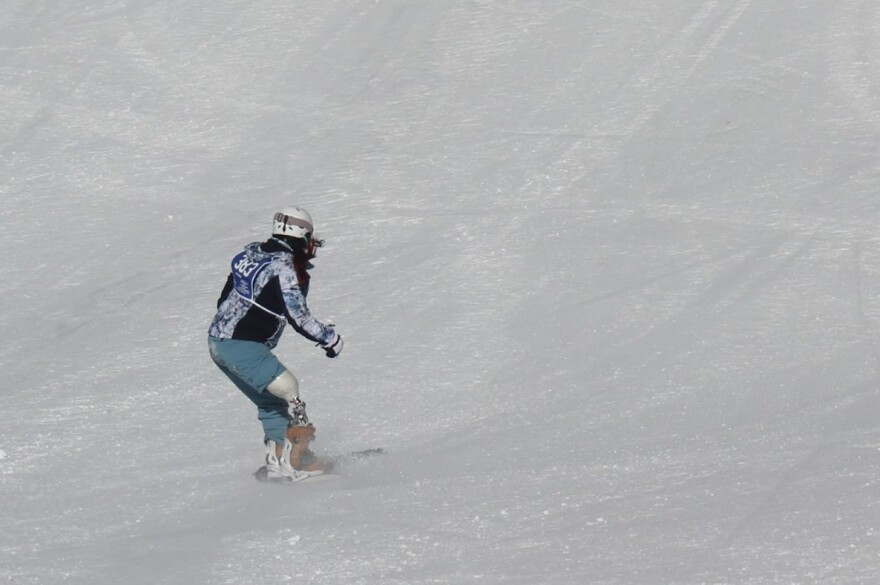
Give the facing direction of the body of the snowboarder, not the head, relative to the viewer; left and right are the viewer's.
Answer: facing away from the viewer and to the right of the viewer
